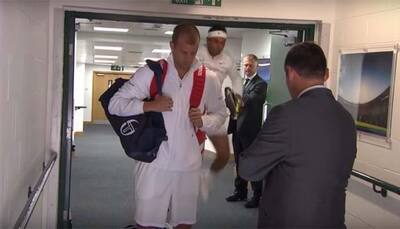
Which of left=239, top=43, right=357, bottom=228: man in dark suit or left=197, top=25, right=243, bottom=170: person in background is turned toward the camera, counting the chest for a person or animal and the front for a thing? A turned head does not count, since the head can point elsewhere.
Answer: the person in background

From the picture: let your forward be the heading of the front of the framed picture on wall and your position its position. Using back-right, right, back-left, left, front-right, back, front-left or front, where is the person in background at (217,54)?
front-right

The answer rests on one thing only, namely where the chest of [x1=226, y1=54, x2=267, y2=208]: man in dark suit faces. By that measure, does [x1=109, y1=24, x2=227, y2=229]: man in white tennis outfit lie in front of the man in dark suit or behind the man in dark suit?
in front

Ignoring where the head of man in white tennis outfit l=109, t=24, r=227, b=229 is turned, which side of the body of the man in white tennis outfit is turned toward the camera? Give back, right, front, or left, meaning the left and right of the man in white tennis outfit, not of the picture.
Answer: front

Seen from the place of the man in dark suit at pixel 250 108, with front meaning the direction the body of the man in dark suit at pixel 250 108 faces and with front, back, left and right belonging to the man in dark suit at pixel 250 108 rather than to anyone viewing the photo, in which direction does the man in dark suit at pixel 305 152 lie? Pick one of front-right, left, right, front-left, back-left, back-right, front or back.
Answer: front-left

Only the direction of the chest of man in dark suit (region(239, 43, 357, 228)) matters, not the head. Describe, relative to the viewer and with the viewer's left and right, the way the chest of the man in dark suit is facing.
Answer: facing away from the viewer and to the left of the viewer

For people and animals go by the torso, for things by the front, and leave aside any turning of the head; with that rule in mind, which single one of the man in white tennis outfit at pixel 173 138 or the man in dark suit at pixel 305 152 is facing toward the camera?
the man in white tennis outfit

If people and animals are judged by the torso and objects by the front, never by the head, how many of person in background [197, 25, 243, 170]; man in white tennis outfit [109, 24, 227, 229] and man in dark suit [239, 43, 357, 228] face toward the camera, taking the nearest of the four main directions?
2

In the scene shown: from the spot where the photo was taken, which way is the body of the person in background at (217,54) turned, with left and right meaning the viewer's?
facing the viewer

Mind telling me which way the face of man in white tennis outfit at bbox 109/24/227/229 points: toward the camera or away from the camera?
toward the camera

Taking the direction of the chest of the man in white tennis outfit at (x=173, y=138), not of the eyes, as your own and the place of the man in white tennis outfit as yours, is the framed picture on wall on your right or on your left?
on your left

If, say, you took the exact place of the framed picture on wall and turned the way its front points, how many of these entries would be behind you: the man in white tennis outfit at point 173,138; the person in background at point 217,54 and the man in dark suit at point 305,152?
0

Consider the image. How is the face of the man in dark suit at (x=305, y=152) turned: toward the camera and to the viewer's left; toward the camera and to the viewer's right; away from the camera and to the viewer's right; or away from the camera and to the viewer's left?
away from the camera and to the viewer's left

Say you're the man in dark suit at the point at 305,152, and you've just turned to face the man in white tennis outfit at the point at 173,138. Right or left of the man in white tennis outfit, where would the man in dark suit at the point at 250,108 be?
right

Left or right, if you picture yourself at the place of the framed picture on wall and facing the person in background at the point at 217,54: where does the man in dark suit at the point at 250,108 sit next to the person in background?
right

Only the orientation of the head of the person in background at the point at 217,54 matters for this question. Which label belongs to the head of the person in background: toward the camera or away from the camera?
toward the camera

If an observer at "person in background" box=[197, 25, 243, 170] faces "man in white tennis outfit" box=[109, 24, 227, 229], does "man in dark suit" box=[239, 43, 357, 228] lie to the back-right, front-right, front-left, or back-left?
front-left

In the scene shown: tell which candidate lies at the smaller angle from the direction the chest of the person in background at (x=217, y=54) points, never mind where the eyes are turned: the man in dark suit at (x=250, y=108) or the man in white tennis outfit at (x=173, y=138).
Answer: the man in white tennis outfit

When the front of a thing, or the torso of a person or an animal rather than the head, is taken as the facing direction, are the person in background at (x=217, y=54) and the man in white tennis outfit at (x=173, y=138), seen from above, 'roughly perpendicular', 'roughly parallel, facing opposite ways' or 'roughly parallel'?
roughly parallel

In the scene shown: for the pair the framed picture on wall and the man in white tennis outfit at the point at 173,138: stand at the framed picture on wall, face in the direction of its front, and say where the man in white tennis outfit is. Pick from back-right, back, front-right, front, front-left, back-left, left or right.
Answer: front
